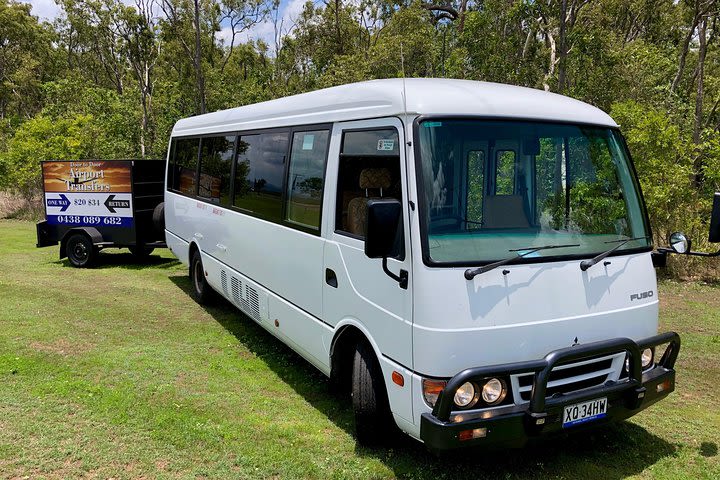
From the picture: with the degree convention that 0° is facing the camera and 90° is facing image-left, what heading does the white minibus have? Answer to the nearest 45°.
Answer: approximately 315°

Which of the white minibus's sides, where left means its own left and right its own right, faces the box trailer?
back
